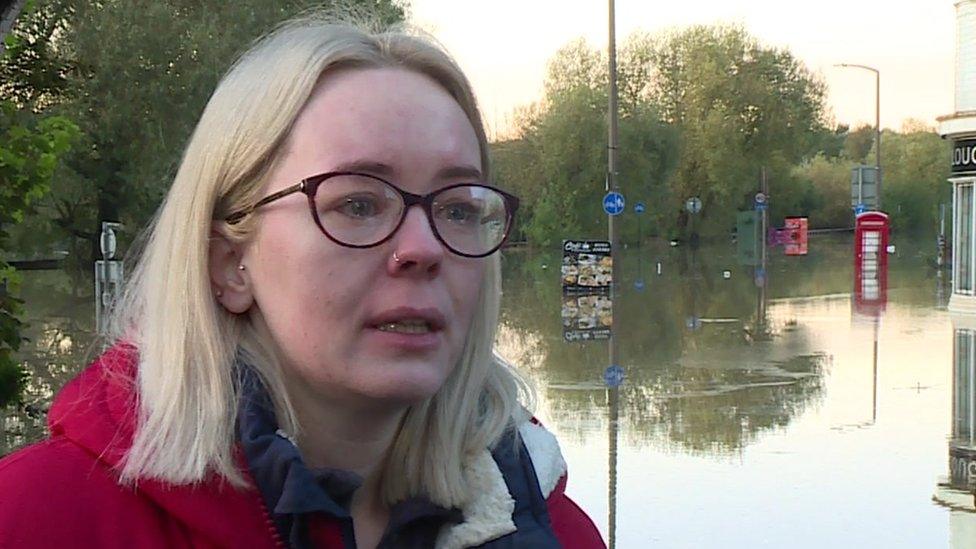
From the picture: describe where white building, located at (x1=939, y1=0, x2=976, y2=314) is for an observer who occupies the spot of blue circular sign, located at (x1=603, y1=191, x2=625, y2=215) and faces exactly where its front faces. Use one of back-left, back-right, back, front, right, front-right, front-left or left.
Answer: left

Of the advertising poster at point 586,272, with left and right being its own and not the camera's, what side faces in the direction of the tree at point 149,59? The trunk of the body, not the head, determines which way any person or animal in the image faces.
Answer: right

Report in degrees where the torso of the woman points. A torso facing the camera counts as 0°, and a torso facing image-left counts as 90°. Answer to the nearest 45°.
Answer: approximately 315°

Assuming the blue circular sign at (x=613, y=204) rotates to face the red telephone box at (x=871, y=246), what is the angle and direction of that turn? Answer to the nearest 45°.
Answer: approximately 135° to its left

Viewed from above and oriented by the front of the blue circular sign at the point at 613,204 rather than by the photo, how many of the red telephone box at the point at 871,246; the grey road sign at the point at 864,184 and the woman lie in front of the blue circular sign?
1

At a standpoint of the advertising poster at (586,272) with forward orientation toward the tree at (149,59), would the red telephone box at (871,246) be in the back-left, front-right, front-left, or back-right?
back-right

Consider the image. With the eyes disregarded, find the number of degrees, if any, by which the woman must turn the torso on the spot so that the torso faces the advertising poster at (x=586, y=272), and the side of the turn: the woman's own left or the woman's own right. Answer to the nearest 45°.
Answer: approximately 135° to the woman's own left

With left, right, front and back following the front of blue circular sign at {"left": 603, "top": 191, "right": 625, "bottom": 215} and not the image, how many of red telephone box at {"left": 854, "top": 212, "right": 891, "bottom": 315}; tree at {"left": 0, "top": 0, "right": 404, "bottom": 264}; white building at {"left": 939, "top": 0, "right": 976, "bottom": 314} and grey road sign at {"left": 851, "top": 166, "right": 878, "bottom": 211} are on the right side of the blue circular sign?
1

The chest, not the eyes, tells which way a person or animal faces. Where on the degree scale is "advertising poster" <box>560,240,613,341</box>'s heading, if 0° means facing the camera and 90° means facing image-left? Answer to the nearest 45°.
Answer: approximately 0°
